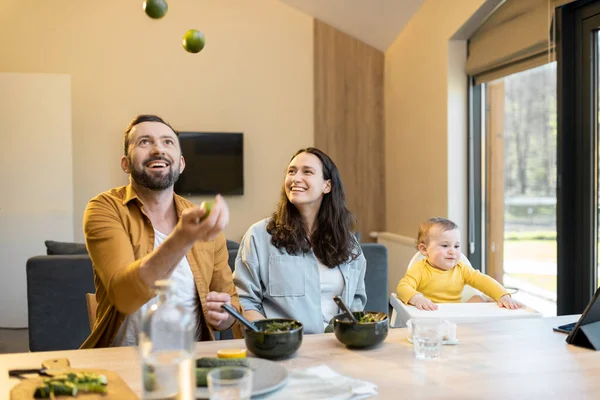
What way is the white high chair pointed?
toward the camera

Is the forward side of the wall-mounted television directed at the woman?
yes

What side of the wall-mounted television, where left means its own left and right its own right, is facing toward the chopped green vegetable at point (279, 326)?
front

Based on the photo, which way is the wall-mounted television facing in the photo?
toward the camera

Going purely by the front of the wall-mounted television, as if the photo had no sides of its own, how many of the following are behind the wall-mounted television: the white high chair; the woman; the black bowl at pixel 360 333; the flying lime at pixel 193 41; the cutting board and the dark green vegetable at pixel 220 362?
0

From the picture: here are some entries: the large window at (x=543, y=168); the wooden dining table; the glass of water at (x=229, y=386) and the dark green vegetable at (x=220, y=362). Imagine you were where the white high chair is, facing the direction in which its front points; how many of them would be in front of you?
3

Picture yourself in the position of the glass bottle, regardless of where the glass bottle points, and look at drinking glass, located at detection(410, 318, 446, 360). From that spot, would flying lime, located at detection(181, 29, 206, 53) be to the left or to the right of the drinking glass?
left

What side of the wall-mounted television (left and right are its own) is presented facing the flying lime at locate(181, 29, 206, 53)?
front

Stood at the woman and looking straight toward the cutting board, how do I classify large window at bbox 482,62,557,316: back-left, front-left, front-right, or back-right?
back-left

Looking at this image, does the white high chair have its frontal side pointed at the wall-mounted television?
no

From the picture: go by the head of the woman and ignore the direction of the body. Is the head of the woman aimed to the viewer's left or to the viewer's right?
to the viewer's left

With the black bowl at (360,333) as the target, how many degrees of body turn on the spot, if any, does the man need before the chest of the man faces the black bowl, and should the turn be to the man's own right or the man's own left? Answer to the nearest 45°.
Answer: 0° — they already face it

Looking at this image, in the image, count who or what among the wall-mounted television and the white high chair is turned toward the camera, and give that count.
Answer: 2

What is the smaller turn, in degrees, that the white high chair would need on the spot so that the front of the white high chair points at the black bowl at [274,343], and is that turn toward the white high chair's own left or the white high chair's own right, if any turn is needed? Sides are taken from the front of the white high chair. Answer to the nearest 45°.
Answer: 0° — it already faces it
